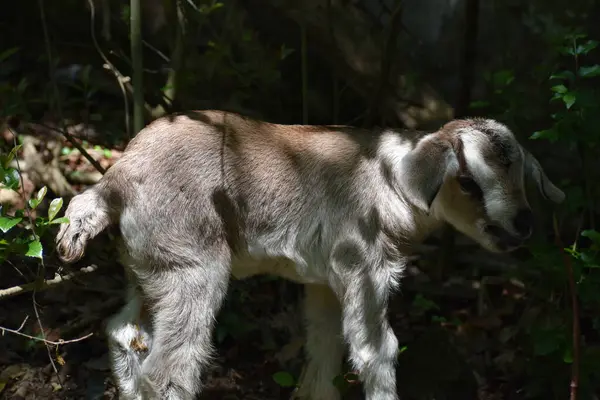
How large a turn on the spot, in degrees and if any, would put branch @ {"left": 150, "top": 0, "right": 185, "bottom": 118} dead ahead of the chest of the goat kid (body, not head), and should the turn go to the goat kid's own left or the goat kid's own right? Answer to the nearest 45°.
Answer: approximately 135° to the goat kid's own left

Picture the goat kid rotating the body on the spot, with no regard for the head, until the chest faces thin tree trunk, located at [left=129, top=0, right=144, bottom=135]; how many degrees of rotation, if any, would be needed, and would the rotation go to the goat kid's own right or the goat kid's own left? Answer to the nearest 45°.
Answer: approximately 135° to the goat kid's own left

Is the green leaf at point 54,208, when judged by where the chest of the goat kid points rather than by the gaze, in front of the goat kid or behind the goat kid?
behind

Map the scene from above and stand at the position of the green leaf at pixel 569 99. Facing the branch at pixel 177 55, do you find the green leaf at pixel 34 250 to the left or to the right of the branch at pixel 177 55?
left

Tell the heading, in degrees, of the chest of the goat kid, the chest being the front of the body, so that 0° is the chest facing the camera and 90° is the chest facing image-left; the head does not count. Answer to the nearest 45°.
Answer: approximately 270°

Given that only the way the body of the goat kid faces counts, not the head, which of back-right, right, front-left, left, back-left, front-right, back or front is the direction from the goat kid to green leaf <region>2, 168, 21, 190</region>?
back

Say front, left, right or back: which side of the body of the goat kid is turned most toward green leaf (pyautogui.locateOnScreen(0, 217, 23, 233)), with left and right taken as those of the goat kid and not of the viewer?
back

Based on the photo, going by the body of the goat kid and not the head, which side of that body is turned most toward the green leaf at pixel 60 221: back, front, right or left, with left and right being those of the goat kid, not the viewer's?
back

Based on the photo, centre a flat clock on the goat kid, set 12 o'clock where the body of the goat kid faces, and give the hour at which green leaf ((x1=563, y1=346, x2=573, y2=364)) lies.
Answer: The green leaf is roughly at 12 o'clock from the goat kid.
